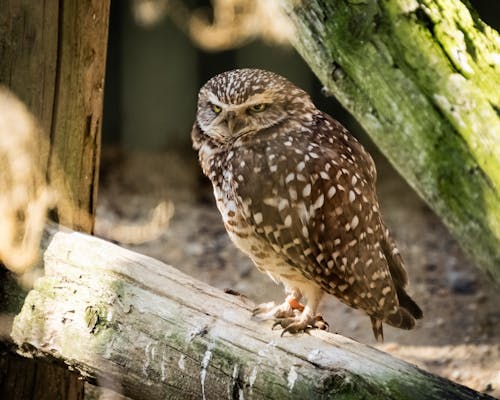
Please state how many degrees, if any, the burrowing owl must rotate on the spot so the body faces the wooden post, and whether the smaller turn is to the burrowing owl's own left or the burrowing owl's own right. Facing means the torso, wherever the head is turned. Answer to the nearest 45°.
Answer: approximately 45° to the burrowing owl's own right

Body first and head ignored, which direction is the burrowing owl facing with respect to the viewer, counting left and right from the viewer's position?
facing the viewer and to the left of the viewer
